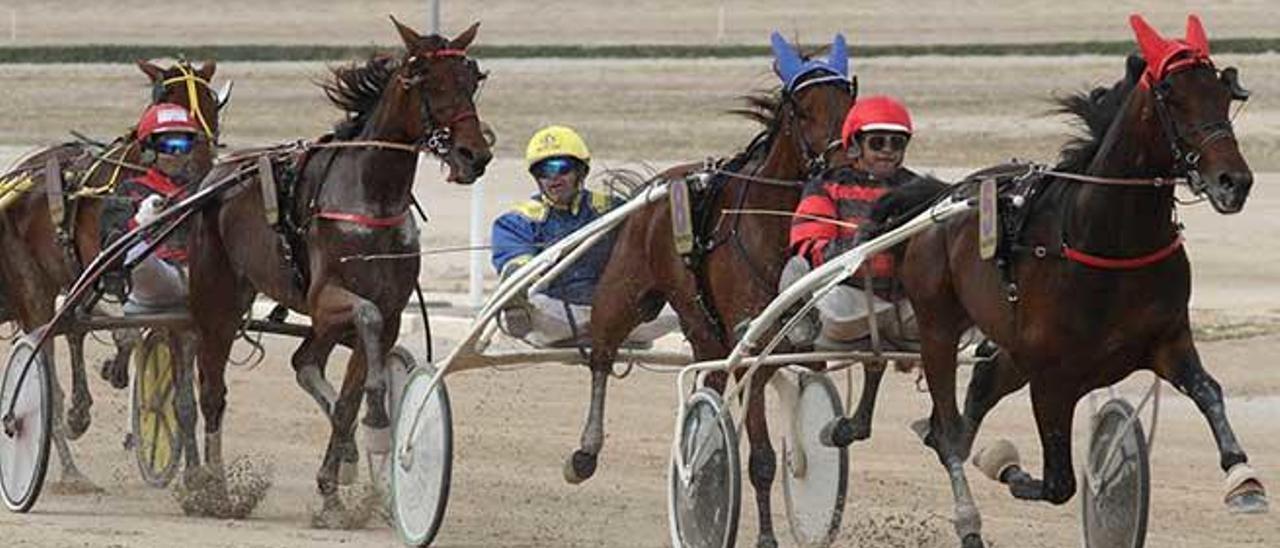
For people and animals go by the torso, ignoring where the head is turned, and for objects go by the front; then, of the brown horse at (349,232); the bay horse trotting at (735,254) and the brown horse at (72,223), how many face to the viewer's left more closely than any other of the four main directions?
0

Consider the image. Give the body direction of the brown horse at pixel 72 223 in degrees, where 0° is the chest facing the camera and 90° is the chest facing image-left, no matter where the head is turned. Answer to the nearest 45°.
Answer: approximately 315°

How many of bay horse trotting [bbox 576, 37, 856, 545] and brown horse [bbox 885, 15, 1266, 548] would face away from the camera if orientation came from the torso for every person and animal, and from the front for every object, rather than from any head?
0

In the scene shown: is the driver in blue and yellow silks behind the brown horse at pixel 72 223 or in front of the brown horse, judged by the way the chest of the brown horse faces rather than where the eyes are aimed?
in front

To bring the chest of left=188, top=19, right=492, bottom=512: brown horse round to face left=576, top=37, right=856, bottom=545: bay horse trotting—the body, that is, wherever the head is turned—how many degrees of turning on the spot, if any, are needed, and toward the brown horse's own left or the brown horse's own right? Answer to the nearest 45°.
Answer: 0° — it already faces it

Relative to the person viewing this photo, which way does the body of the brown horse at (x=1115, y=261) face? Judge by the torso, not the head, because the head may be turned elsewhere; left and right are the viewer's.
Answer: facing the viewer and to the right of the viewer

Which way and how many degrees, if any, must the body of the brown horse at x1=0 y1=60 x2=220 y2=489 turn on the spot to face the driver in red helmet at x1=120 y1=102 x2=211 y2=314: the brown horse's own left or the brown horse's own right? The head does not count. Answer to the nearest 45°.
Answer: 0° — it already faces them

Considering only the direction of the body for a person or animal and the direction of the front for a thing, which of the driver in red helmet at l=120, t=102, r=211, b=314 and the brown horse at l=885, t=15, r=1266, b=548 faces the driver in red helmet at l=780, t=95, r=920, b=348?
the driver in red helmet at l=120, t=102, r=211, b=314

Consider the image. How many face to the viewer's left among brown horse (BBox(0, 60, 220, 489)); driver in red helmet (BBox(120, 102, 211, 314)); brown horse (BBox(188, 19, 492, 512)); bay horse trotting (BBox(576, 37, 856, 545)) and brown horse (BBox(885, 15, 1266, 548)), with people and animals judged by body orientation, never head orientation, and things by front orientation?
0

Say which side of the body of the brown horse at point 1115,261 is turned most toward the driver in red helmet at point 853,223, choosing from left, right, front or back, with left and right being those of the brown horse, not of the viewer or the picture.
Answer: back

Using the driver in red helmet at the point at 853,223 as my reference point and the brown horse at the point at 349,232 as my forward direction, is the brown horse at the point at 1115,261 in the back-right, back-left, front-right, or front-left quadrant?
back-left

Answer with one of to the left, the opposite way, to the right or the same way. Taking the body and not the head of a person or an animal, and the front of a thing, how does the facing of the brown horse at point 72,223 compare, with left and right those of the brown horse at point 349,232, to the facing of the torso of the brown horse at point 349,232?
the same way

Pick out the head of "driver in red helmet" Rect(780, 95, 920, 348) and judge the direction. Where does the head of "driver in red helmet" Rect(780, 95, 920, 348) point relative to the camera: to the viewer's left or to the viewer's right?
to the viewer's right

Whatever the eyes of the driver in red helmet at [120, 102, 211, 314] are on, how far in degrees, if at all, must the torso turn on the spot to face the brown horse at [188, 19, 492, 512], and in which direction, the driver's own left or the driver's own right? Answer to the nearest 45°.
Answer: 0° — they already face it

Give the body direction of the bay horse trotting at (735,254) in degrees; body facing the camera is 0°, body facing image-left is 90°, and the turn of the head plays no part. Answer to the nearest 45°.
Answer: approximately 315°

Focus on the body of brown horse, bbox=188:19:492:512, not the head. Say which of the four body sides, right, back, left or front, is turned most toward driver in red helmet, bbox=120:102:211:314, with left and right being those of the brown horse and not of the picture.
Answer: back
